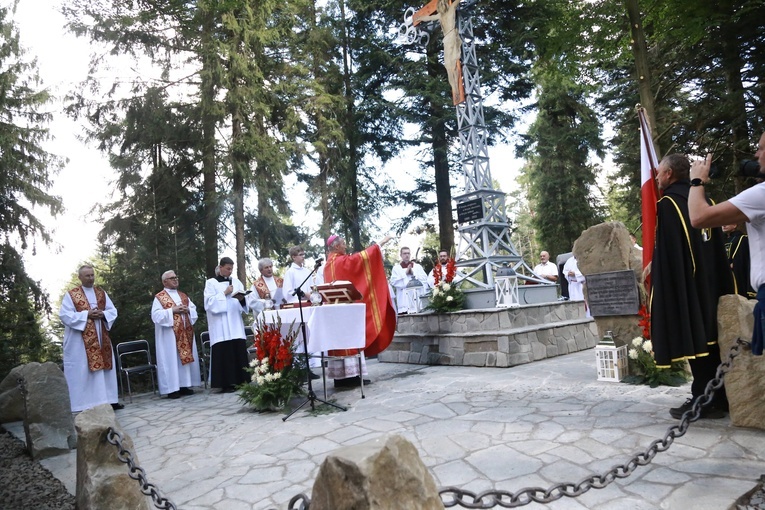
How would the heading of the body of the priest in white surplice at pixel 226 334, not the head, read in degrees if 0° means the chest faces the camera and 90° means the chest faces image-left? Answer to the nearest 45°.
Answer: approximately 315°

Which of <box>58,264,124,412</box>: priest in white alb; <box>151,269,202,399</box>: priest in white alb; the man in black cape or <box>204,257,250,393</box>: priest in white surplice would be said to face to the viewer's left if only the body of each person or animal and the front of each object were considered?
the man in black cape

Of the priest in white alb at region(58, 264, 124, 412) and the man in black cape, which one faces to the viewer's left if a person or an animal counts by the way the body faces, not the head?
the man in black cape

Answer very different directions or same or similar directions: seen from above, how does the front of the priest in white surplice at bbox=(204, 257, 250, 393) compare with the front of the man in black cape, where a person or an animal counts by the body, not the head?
very different directions

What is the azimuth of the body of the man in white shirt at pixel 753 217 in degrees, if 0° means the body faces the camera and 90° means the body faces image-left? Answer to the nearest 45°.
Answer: approximately 90°

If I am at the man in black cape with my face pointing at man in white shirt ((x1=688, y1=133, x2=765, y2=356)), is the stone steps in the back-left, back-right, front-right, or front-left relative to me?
back-right

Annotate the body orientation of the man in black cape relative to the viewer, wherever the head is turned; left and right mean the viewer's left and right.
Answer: facing to the left of the viewer

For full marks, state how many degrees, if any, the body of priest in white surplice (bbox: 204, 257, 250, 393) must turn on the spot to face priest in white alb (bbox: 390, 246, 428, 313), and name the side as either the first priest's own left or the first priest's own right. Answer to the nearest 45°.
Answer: approximately 90° to the first priest's own left

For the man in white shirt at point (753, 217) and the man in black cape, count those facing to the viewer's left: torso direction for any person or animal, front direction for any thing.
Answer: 2
